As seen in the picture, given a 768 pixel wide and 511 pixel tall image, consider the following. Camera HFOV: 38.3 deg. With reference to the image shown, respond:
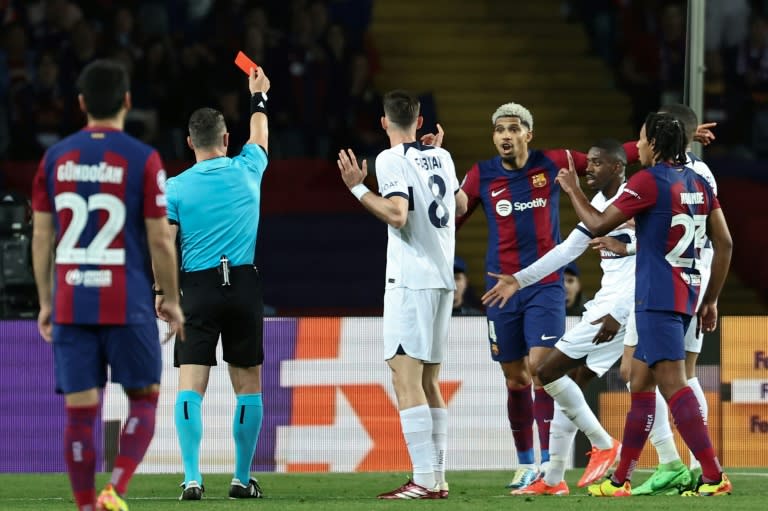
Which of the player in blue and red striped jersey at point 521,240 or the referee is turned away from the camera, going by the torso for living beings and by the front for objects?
the referee

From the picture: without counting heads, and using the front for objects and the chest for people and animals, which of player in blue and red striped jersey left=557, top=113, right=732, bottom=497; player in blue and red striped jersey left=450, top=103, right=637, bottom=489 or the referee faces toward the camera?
player in blue and red striped jersey left=450, top=103, right=637, bottom=489

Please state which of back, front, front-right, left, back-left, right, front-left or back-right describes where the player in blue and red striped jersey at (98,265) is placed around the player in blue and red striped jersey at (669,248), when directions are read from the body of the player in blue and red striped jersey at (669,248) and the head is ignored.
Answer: left

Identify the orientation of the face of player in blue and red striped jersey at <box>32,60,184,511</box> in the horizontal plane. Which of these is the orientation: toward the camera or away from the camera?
away from the camera

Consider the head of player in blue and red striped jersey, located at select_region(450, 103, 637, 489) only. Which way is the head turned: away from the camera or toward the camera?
toward the camera

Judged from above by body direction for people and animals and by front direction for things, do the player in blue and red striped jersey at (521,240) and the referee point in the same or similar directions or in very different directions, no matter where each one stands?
very different directions

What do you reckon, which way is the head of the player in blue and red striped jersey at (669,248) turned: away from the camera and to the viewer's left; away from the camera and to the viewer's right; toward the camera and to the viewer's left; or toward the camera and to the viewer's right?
away from the camera and to the viewer's left

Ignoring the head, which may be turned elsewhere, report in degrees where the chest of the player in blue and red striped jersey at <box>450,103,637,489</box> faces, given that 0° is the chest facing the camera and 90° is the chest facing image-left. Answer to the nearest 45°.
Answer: approximately 0°

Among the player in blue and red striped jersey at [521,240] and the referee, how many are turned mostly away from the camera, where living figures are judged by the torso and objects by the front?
1

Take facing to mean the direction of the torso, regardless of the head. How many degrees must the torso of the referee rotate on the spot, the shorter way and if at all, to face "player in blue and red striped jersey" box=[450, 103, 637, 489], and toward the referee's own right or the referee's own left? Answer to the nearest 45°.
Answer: approximately 90° to the referee's own right

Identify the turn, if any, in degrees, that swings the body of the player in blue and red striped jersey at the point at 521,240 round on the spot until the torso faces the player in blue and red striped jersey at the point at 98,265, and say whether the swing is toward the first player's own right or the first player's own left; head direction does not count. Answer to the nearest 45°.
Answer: approximately 45° to the first player's own right

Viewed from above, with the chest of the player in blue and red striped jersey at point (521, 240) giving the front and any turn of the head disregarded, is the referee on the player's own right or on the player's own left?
on the player's own right

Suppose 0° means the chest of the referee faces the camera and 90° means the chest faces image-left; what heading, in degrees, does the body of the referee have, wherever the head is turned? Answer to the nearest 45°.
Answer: approximately 180°

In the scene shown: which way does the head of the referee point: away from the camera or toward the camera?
away from the camera
